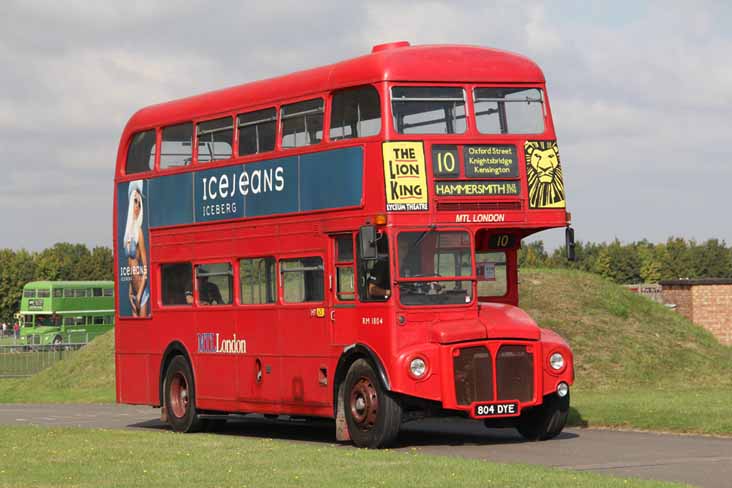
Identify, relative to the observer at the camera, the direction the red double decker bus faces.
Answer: facing the viewer and to the right of the viewer
